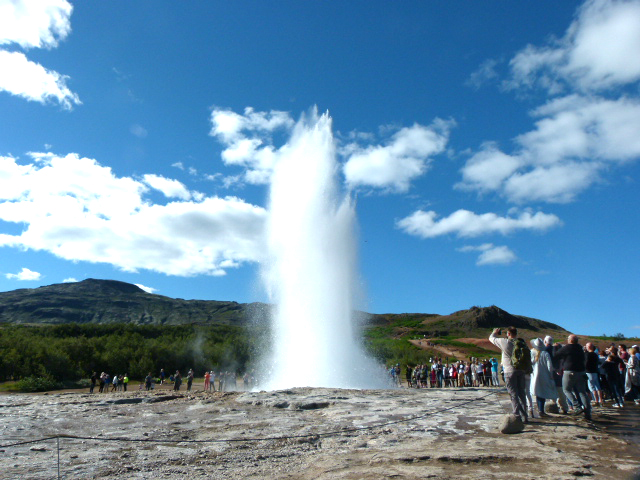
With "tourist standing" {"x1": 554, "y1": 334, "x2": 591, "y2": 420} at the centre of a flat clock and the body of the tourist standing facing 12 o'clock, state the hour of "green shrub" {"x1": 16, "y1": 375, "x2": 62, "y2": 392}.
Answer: The green shrub is roughly at 11 o'clock from the tourist standing.

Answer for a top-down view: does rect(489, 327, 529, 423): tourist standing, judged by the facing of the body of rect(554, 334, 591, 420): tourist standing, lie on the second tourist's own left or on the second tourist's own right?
on the second tourist's own left

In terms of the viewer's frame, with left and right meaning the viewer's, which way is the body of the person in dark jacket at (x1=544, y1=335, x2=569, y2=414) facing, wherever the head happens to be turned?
facing to the left of the viewer

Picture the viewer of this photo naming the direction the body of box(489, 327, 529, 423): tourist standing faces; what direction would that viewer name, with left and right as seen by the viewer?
facing away from the viewer and to the left of the viewer

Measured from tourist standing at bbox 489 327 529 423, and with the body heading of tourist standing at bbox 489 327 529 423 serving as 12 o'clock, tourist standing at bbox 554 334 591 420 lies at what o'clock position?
tourist standing at bbox 554 334 591 420 is roughly at 3 o'clock from tourist standing at bbox 489 327 529 423.

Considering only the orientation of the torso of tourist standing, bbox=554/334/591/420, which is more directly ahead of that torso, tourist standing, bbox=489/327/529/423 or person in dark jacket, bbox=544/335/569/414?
the person in dark jacket

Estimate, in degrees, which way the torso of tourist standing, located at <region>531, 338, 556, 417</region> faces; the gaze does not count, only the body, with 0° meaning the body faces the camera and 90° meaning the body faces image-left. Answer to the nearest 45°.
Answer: approximately 135°

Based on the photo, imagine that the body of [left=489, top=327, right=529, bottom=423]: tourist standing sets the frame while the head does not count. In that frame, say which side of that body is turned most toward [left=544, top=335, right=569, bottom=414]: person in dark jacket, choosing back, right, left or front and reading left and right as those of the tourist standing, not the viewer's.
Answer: right

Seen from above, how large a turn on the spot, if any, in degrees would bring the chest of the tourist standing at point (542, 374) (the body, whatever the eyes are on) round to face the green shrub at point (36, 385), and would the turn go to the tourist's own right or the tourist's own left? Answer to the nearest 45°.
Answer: approximately 45° to the tourist's own left
